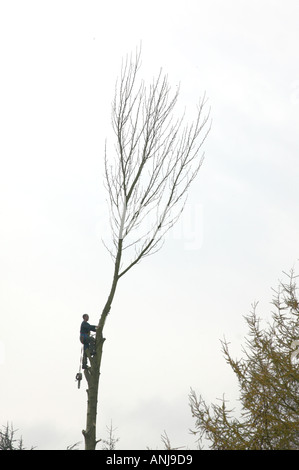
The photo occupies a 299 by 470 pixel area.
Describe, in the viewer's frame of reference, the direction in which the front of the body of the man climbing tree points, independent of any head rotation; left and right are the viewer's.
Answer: facing to the right of the viewer
